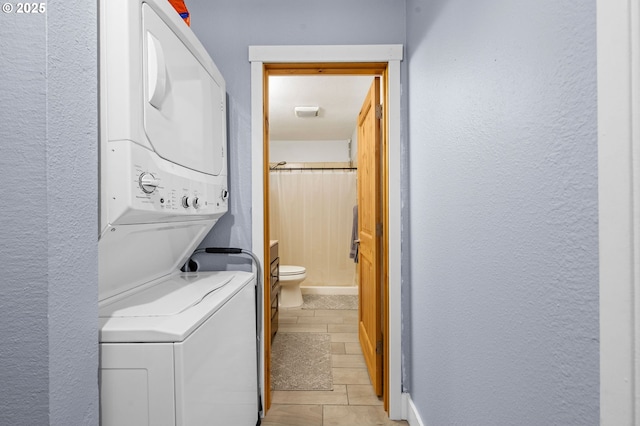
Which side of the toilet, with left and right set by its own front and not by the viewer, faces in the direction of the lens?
right

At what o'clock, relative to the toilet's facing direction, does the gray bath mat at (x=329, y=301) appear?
The gray bath mat is roughly at 11 o'clock from the toilet.

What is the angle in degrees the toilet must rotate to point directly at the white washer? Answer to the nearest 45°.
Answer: approximately 90° to its right

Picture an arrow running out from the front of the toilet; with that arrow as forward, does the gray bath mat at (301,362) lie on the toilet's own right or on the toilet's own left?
on the toilet's own right
